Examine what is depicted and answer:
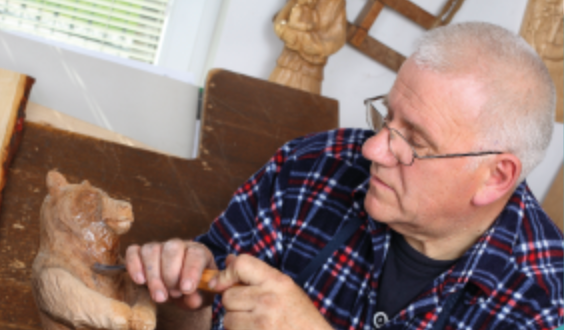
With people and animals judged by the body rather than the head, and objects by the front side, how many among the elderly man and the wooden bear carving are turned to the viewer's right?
1

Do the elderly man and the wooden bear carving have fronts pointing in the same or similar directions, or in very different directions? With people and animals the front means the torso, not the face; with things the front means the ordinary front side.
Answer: very different directions

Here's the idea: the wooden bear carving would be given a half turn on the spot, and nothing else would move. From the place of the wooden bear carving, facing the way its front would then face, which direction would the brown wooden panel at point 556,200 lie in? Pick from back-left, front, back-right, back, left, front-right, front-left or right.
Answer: back-right

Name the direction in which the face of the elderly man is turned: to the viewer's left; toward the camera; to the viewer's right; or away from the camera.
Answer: to the viewer's left

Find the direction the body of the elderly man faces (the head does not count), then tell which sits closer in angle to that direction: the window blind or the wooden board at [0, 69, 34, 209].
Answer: the wooden board

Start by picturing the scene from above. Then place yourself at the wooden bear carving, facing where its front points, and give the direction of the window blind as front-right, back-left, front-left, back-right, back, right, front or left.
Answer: left

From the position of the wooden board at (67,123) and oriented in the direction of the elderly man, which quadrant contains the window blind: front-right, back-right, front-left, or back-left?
back-left

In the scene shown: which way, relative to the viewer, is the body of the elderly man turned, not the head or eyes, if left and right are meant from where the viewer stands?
facing the viewer and to the left of the viewer

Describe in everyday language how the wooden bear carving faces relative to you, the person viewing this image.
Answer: facing to the right of the viewer

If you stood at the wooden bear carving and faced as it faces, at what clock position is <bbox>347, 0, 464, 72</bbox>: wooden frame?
The wooden frame is roughly at 10 o'clock from the wooden bear carving.

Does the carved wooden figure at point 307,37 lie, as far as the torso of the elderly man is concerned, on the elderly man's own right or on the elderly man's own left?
on the elderly man's own right

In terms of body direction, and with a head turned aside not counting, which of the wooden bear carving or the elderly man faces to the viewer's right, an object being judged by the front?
the wooden bear carving
